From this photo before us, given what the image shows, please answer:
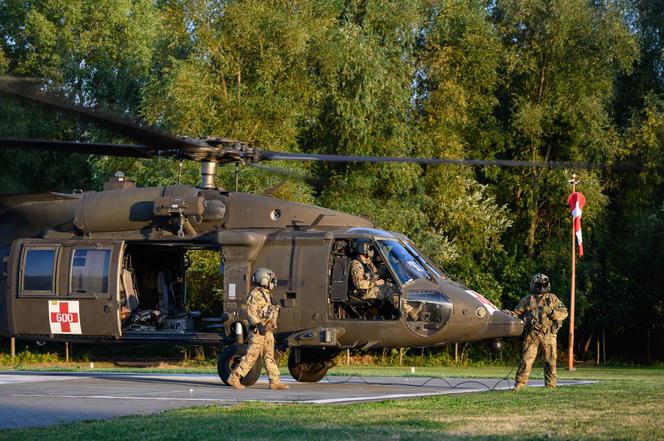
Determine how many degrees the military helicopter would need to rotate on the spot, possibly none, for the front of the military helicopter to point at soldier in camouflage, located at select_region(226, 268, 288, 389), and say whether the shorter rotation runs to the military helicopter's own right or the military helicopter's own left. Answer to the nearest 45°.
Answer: approximately 45° to the military helicopter's own right

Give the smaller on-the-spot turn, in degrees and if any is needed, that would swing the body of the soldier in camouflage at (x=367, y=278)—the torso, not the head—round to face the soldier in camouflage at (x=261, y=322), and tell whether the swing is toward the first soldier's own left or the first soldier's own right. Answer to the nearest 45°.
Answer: approximately 180°

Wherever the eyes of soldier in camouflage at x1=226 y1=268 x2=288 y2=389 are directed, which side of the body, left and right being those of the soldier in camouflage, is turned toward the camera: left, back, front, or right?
right

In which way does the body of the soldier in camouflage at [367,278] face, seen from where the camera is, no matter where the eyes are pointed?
to the viewer's right

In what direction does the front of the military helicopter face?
to the viewer's right

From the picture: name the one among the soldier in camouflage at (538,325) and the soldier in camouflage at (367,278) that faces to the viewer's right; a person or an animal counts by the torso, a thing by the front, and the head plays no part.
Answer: the soldier in camouflage at (367,278)

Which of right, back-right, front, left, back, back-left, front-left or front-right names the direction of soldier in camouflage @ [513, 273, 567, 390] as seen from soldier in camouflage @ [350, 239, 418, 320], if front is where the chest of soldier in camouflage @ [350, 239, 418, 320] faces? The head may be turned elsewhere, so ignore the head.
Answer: front

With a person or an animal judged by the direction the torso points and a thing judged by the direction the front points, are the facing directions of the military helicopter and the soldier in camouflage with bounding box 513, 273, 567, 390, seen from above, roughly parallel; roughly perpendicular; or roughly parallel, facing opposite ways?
roughly perpendicular

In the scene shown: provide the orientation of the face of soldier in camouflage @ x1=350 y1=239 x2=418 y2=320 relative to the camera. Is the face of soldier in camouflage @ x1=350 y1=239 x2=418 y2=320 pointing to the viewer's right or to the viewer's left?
to the viewer's right

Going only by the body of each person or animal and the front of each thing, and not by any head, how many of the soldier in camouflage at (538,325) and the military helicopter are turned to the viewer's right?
1

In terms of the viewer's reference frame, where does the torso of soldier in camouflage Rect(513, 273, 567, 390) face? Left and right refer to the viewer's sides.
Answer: facing the viewer

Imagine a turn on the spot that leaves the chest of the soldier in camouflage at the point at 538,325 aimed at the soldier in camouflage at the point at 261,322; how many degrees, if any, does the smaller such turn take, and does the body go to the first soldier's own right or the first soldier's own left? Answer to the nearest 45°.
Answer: approximately 90° to the first soldier's own right

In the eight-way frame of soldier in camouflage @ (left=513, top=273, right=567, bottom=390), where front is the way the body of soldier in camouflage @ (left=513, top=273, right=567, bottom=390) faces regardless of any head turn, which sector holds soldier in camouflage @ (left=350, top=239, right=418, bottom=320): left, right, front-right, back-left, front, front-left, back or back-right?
right

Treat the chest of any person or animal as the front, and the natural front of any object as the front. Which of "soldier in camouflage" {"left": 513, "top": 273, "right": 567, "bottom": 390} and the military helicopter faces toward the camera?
the soldier in camouflage

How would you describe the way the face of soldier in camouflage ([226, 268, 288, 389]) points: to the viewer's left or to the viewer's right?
to the viewer's right
